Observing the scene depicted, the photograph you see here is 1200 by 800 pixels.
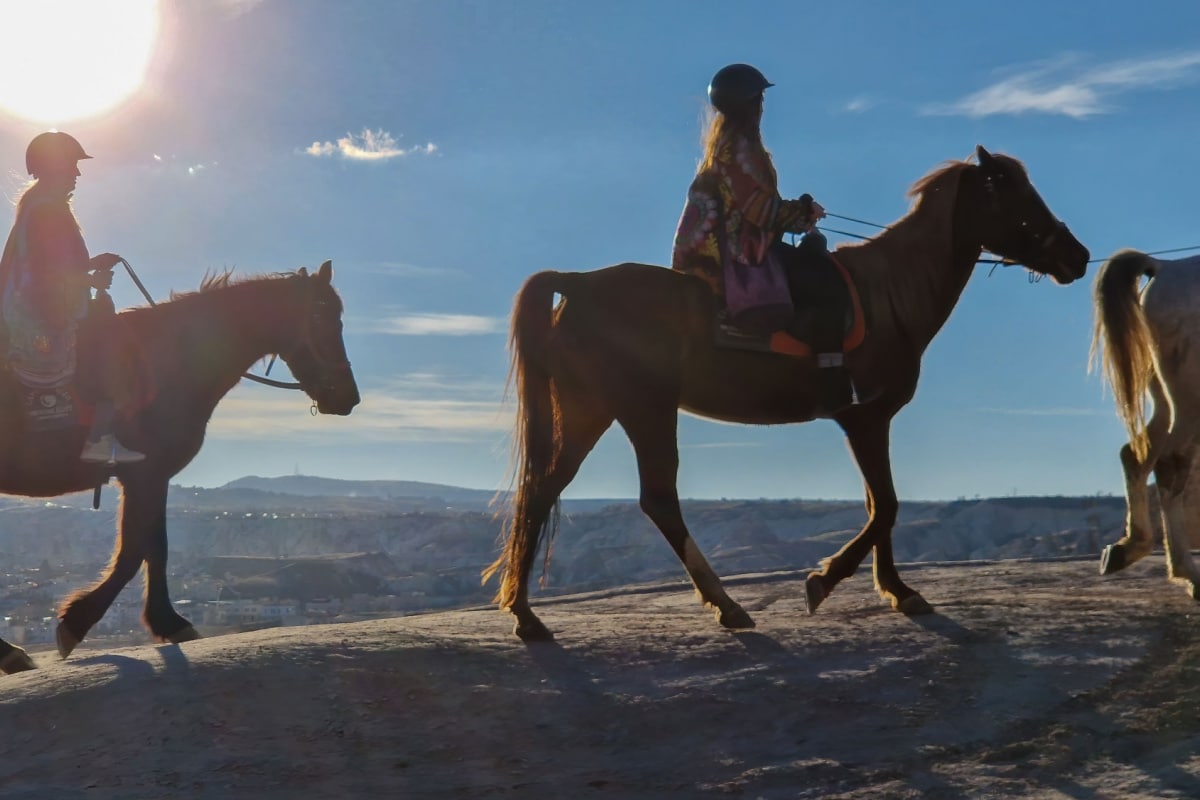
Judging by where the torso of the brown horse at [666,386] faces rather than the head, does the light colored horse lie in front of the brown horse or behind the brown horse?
in front

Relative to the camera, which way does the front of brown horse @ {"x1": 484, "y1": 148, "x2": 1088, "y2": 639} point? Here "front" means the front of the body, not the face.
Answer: to the viewer's right

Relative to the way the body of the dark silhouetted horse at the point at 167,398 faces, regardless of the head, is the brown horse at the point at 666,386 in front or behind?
in front

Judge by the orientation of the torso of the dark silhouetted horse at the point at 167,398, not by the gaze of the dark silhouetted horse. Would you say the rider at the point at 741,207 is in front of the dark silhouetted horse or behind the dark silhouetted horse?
in front

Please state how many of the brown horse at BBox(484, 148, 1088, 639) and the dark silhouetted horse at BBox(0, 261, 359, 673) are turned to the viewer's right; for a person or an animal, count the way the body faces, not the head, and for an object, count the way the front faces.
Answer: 2

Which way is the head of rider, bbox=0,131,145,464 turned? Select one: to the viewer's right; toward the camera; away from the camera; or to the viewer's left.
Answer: to the viewer's right

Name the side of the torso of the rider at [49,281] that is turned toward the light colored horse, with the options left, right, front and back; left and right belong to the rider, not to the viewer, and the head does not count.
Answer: front

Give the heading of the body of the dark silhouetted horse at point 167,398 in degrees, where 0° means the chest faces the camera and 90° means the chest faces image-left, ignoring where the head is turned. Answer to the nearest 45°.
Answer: approximately 270°

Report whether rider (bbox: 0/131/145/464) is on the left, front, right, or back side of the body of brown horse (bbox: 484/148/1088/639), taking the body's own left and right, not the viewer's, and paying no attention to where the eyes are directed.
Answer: back

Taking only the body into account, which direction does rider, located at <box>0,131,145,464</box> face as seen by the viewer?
to the viewer's right
